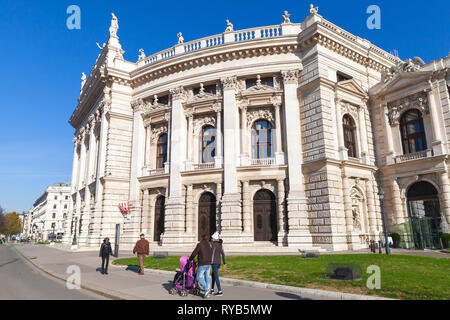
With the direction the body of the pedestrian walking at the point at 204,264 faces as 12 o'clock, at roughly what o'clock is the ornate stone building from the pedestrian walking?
The ornate stone building is roughly at 2 o'clock from the pedestrian walking.

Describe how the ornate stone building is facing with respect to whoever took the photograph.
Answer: facing the viewer and to the left of the viewer

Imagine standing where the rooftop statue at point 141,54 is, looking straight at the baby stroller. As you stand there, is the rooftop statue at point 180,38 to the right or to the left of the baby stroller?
left

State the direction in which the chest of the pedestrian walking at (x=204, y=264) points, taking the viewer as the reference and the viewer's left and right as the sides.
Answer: facing away from the viewer and to the left of the viewer

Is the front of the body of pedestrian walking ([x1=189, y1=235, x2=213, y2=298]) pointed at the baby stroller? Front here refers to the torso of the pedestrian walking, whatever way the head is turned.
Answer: yes

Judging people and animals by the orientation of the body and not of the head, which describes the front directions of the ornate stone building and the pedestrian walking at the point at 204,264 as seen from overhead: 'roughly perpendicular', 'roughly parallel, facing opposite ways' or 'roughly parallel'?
roughly perpendicular

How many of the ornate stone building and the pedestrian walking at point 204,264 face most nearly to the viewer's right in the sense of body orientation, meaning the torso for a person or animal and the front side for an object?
0
